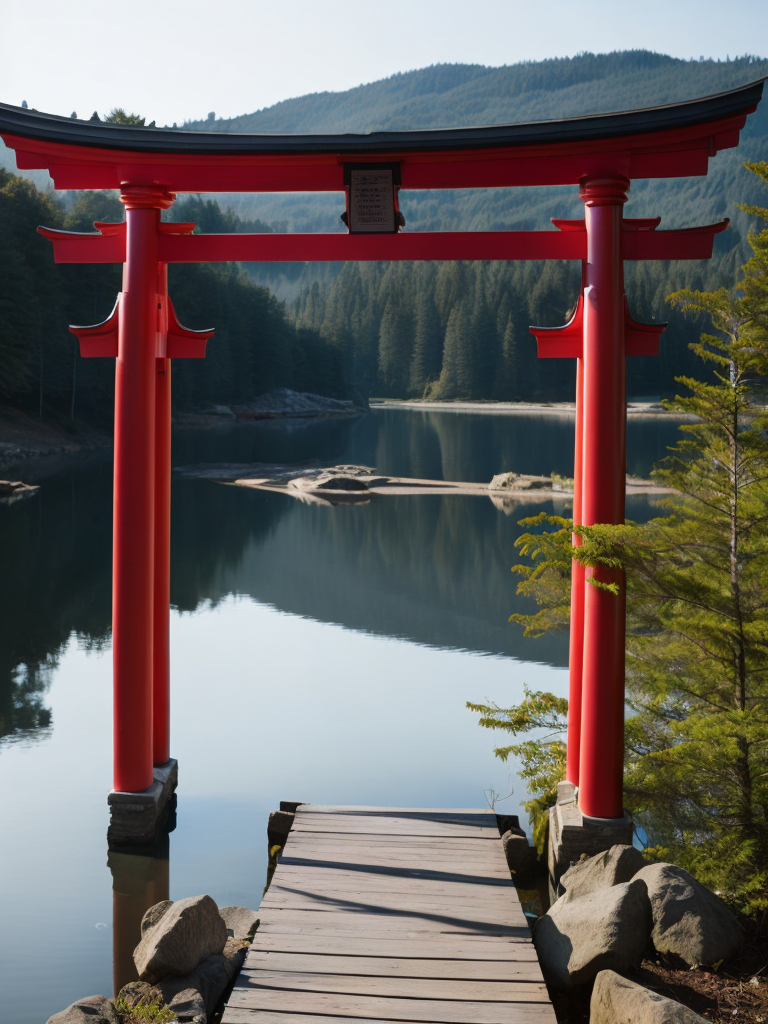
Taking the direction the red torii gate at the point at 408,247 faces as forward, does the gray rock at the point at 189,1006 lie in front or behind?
in front

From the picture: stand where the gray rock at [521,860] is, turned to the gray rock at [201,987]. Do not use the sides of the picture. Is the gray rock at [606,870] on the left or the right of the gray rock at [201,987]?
left

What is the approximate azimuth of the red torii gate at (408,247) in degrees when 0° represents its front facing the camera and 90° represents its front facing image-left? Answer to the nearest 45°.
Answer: approximately 0°

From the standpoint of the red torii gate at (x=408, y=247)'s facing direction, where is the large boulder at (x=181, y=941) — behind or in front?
in front

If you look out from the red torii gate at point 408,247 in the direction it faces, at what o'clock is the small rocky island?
The small rocky island is roughly at 6 o'clock from the red torii gate.

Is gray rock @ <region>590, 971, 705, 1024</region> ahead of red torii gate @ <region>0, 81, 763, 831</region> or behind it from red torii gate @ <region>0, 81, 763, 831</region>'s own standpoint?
ahead

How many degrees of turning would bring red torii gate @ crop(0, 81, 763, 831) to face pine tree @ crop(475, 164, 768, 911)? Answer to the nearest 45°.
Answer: approximately 45° to its left

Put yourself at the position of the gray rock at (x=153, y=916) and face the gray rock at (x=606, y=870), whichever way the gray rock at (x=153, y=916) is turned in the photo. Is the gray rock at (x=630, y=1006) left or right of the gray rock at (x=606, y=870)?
right
